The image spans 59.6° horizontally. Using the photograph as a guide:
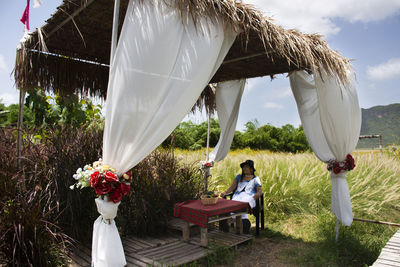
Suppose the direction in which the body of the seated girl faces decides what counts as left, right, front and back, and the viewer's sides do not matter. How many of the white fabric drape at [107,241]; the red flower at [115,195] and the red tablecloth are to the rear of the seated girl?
0

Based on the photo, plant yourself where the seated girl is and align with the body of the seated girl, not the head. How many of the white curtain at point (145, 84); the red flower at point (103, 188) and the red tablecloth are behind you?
0

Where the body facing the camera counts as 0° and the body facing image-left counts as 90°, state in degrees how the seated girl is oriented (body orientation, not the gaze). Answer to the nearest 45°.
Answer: approximately 45°

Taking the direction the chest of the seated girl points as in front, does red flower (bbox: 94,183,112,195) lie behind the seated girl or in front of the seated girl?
in front

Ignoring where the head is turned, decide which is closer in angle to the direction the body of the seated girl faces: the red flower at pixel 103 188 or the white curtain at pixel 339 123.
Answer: the red flower

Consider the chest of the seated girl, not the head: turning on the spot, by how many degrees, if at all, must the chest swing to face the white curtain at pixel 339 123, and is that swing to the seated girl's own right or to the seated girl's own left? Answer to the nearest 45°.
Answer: approximately 90° to the seated girl's own left

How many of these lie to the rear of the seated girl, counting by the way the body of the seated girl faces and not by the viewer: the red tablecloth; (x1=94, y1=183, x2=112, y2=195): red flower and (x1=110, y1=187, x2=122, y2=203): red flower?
0

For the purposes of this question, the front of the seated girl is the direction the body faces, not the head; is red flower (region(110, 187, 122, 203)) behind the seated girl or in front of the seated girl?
in front

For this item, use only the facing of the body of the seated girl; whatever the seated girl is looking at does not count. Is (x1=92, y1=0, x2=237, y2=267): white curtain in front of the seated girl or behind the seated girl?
in front

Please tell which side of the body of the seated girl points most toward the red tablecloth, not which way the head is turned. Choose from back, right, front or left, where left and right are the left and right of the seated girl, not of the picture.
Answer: front

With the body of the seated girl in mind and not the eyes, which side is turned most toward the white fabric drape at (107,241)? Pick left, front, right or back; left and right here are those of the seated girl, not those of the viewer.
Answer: front

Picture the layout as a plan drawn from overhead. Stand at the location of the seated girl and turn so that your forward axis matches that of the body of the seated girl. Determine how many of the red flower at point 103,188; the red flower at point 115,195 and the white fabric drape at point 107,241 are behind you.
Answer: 0
